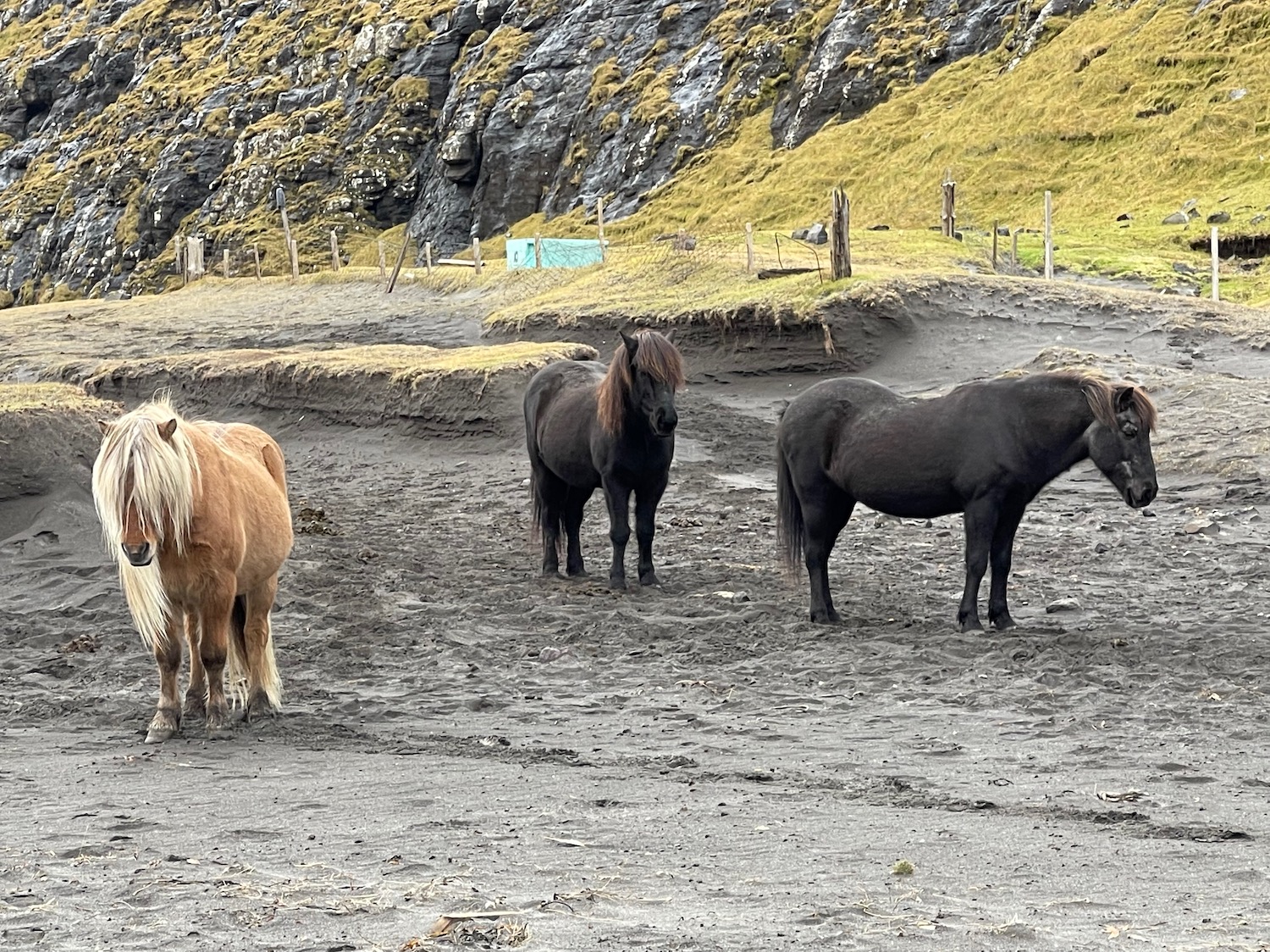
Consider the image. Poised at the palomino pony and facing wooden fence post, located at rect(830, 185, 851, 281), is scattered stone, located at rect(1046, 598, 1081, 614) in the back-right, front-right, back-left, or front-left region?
front-right

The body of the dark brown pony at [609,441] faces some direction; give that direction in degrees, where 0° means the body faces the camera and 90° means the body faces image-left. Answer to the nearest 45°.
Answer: approximately 315°

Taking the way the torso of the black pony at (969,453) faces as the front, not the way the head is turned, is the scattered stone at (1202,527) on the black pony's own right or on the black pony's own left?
on the black pony's own left

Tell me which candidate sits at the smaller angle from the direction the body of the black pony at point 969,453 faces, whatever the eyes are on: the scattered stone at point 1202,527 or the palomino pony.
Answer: the scattered stone

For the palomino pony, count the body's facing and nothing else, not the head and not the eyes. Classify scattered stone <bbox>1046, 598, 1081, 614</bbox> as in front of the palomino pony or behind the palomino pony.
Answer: behind

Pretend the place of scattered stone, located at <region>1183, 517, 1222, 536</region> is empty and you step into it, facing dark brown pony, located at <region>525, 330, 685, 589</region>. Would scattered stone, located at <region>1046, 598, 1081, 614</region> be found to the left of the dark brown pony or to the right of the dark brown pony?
left

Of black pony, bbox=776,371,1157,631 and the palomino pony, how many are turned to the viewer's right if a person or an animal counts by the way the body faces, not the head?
1

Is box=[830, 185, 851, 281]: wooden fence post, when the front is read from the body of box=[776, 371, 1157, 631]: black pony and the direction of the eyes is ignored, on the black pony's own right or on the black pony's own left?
on the black pony's own left

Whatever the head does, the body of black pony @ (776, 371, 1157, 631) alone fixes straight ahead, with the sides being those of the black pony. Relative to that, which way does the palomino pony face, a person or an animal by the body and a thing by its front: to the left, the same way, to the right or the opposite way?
to the right

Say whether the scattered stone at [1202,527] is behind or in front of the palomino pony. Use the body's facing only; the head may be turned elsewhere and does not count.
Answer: behind

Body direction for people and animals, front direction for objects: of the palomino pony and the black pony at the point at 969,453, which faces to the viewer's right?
the black pony

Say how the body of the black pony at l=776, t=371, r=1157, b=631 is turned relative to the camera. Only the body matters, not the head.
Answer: to the viewer's right

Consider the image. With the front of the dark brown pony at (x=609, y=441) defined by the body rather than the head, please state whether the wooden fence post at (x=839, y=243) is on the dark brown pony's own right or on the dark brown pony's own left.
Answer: on the dark brown pony's own left
